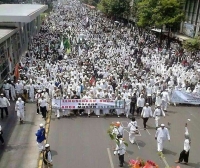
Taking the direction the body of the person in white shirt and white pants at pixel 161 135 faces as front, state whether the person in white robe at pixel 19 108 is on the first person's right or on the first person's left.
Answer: on the first person's right

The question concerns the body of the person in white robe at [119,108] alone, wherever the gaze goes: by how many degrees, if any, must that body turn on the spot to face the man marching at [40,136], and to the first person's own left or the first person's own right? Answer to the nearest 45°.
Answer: approximately 45° to the first person's own right

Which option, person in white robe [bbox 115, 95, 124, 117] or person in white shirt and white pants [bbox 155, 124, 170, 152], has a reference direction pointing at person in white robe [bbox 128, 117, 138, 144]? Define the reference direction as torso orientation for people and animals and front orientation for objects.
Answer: person in white robe [bbox 115, 95, 124, 117]

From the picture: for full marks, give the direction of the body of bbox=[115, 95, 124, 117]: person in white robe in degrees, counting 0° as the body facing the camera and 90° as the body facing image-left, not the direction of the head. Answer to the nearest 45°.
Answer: approximately 0°

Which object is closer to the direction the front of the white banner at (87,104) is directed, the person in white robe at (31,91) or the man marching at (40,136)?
the man marching

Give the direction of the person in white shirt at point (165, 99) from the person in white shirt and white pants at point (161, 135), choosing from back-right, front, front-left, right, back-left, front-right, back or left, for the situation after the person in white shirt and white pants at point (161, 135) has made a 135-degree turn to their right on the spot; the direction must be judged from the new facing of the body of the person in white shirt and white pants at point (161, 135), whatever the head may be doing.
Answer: front-right

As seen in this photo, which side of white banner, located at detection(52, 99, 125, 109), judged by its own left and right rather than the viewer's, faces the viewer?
front

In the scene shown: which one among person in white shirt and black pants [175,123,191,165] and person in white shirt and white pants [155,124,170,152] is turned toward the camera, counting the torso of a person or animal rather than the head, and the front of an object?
person in white shirt and white pants [155,124,170,152]

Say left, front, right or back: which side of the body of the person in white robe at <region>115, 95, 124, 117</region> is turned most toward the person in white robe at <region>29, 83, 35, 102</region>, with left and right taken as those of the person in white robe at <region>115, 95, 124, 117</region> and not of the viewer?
right
